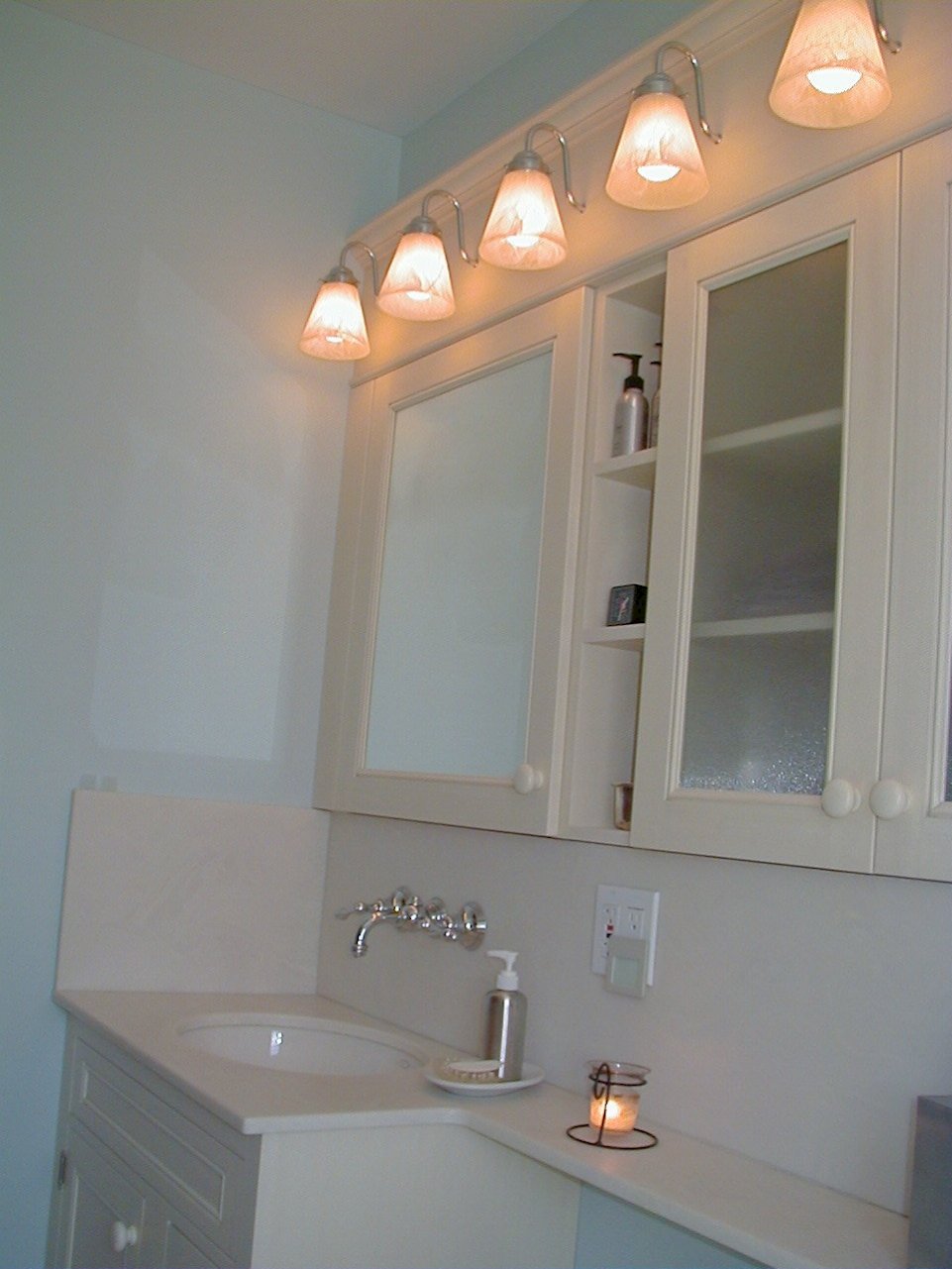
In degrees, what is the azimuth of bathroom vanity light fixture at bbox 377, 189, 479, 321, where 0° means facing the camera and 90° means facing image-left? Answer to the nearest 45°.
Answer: approximately 45°

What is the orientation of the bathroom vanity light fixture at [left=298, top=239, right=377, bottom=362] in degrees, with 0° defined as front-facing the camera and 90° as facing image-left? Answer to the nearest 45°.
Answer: approximately 45°
